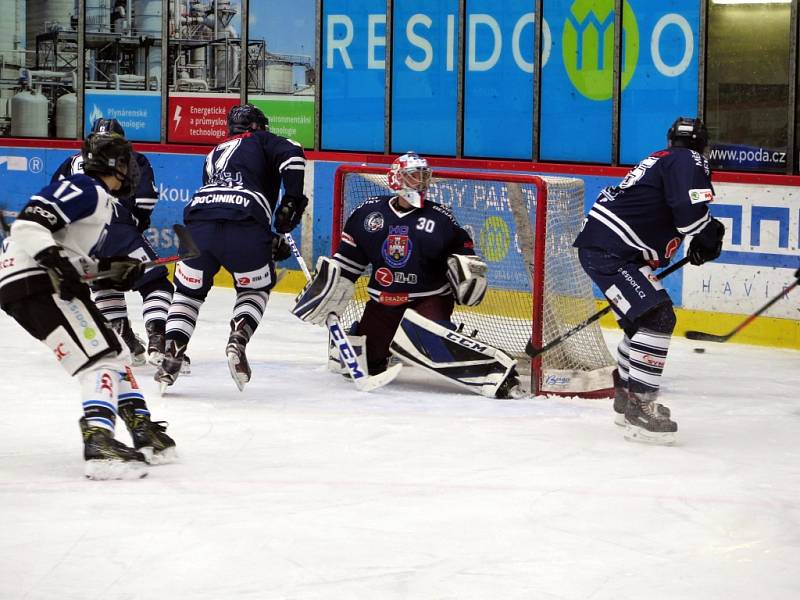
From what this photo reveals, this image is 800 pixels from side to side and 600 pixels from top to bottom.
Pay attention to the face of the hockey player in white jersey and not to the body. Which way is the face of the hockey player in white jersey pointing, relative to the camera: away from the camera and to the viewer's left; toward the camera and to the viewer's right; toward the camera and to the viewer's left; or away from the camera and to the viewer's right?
away from the camera and to the viewer's right

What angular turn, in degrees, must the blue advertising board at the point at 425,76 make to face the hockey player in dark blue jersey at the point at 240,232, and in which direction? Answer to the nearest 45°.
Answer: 0° — it already faces them

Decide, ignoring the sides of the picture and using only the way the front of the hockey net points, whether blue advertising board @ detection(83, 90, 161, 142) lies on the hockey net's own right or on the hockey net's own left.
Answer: on the hockey net's own right

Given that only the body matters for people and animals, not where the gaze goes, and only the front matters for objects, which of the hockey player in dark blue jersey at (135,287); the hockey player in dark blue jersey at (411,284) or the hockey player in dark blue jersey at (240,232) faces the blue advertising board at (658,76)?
the hockey player in dark blue jersey at (240,232)

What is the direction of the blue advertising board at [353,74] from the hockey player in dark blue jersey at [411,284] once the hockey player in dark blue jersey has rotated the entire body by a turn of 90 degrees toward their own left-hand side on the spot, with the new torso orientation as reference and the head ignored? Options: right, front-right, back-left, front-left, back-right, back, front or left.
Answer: left

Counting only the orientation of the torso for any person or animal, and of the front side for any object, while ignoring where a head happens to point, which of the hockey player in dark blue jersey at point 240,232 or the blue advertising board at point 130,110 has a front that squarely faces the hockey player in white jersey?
the blue advertising board
